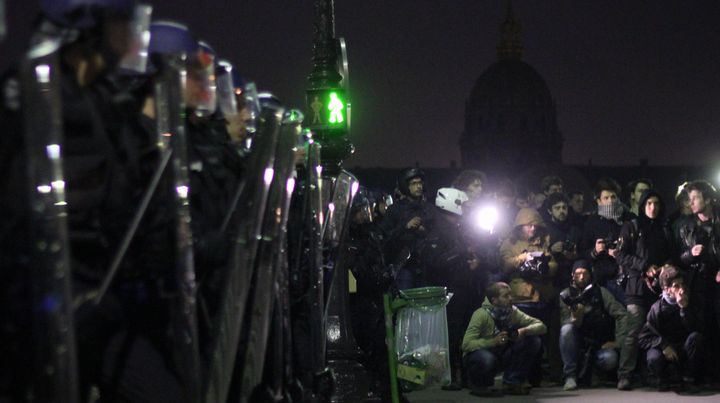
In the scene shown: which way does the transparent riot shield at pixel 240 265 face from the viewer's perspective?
to the viewer's right

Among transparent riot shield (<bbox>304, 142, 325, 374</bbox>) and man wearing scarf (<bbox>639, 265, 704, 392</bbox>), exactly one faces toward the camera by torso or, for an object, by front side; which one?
the man wearing scarf

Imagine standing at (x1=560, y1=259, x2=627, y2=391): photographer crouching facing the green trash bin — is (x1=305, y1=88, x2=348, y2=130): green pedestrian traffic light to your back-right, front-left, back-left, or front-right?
front-right

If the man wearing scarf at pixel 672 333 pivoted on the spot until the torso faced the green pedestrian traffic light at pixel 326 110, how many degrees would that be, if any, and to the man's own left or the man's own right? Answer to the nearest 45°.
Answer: approximately 45° to the man's own right

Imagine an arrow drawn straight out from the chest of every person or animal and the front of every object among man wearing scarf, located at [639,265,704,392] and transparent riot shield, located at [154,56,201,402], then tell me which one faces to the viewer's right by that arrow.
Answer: the transparent riot shield

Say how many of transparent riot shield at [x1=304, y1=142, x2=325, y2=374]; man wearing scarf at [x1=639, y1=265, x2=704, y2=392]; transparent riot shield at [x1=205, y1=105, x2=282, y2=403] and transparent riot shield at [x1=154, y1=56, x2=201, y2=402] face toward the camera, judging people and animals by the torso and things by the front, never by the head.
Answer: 1

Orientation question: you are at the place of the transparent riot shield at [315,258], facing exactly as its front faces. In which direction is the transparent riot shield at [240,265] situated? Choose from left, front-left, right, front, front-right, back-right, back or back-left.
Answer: right

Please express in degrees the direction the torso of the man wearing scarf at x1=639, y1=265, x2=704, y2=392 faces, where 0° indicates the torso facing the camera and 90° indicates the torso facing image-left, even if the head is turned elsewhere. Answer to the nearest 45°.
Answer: approximately 0°

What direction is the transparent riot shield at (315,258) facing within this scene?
to the viewer's right

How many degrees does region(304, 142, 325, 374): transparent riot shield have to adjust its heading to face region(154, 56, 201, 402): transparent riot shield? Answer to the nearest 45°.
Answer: approximately 90° to its right

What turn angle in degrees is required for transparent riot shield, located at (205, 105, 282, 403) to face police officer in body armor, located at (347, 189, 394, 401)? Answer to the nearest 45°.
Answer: approximately 90° to its left

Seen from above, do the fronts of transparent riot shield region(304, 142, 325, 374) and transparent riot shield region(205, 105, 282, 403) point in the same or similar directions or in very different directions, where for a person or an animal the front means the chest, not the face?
same or similar directions

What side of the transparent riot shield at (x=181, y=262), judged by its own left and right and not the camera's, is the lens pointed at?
right
